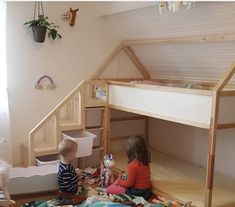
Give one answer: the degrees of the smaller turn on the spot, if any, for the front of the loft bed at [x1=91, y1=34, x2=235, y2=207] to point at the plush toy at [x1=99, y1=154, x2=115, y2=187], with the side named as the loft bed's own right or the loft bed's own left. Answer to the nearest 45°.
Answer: approximately 45° to the loft bed's own right

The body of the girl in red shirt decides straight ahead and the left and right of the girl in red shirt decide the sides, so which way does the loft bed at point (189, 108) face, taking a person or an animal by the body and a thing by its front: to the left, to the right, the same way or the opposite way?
to the left

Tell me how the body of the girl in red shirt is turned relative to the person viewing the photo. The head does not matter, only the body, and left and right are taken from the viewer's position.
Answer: facing away from the viewer and to the left of the viewer

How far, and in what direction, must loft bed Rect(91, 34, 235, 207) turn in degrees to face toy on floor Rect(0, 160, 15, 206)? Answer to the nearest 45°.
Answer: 0° — it already faces it

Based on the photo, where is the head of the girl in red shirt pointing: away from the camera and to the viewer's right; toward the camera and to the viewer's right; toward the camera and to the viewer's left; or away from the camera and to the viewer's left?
away from the camera and to the viewer's left

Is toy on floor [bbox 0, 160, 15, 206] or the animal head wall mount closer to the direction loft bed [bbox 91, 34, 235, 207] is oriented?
the toy on floor
